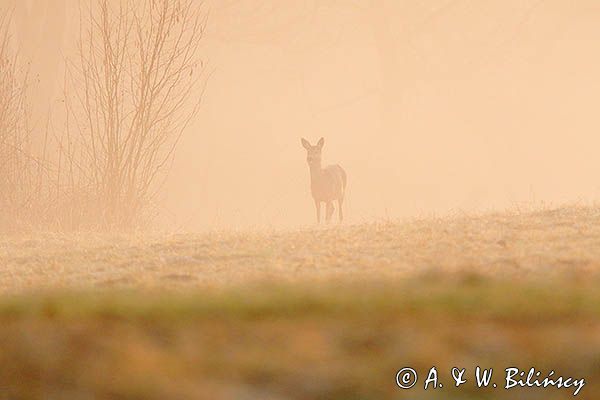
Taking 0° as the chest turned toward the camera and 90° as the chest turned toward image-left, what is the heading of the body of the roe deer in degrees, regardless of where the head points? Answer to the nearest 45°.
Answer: approximately 45°

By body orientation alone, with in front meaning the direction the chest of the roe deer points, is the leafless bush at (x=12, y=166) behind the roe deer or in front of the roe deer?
in front
